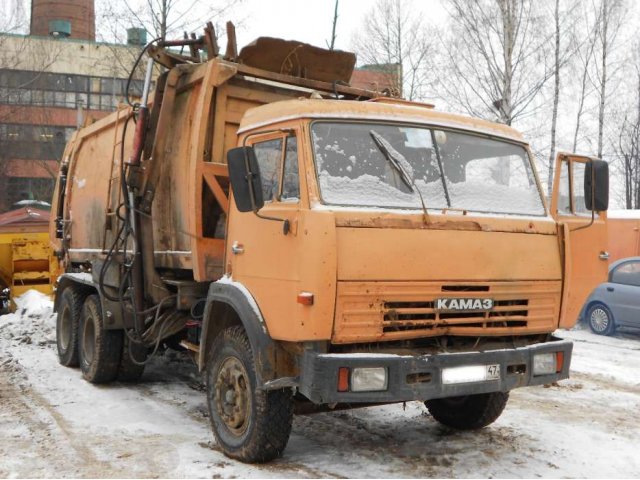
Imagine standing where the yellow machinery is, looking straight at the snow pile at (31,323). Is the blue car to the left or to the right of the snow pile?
left

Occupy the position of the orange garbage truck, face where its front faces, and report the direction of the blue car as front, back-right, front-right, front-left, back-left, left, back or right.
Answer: left

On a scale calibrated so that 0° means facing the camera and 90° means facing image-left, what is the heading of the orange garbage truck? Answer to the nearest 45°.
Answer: approximately 315°

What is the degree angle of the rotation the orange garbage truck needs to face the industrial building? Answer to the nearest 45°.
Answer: approximately 180°

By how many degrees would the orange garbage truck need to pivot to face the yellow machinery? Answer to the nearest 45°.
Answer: approximately 180°

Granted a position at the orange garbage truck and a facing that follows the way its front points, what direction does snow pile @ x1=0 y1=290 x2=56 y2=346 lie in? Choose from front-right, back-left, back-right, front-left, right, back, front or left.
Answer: back
